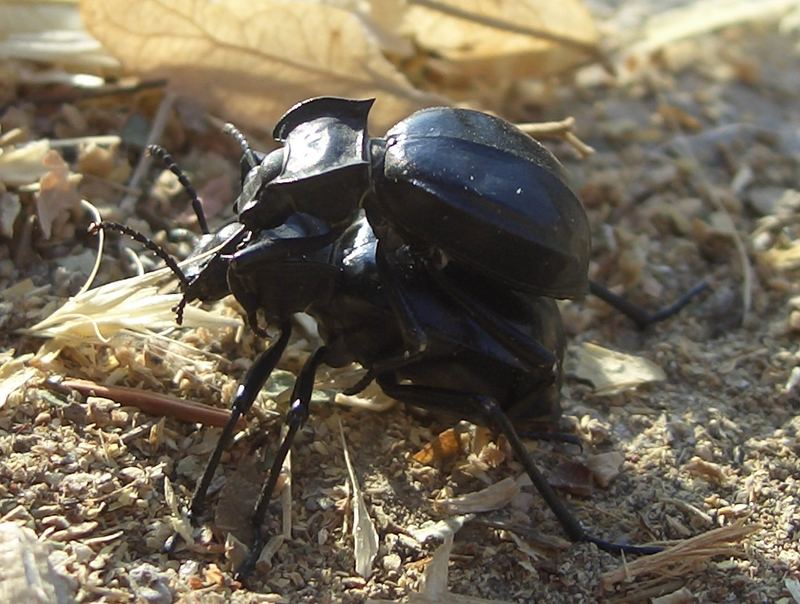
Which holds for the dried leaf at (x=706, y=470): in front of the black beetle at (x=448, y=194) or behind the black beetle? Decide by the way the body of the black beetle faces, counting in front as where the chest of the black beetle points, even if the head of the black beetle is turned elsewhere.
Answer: behind

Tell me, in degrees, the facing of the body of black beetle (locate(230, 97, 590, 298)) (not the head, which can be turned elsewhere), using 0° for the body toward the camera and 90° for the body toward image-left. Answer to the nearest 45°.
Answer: approximately 90°

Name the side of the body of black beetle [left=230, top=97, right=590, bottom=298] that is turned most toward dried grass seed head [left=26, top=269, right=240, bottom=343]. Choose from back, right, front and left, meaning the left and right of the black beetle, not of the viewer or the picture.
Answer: front

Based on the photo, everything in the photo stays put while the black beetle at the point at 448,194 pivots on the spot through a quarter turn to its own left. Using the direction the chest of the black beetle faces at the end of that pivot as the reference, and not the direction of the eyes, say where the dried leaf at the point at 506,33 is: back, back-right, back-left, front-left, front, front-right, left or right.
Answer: back

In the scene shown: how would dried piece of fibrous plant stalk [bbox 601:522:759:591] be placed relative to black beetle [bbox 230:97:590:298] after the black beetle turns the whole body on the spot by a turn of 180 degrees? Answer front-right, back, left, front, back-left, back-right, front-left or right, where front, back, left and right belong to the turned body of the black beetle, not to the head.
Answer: front-right
